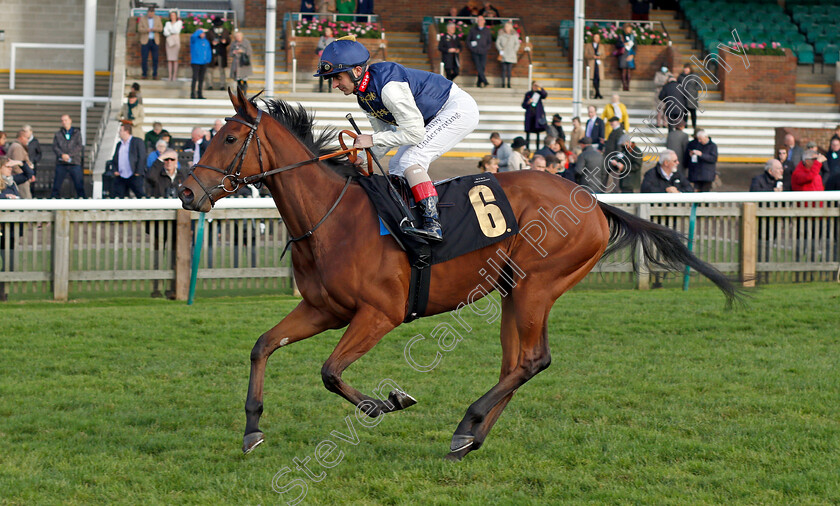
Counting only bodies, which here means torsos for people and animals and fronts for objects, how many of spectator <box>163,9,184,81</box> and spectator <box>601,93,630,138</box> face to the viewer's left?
0

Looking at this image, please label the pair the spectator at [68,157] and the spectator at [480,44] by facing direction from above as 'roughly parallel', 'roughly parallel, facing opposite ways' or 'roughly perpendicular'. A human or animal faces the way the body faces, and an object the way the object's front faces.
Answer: roughly parallel

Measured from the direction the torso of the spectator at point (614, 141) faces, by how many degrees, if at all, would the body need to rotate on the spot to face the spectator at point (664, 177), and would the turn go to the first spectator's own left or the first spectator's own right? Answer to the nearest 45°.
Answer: approximately 45° to the first spectator's own left

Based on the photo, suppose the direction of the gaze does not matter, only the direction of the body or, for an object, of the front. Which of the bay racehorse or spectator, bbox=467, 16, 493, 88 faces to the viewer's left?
the bay racehorse

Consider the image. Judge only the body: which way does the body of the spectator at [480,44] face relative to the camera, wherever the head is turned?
toward the camera

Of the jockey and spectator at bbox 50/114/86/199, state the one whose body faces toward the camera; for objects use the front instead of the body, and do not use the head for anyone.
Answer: the spectator

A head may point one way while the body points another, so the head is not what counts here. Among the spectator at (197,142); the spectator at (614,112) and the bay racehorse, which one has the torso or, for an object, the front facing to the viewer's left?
the bay racehorse
